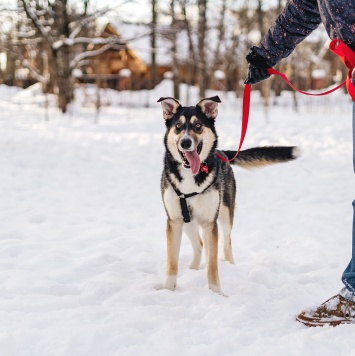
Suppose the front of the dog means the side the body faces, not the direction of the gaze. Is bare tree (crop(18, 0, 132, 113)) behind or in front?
behind

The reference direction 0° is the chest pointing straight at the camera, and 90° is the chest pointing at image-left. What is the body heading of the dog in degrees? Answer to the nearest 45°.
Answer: approximately 0°
